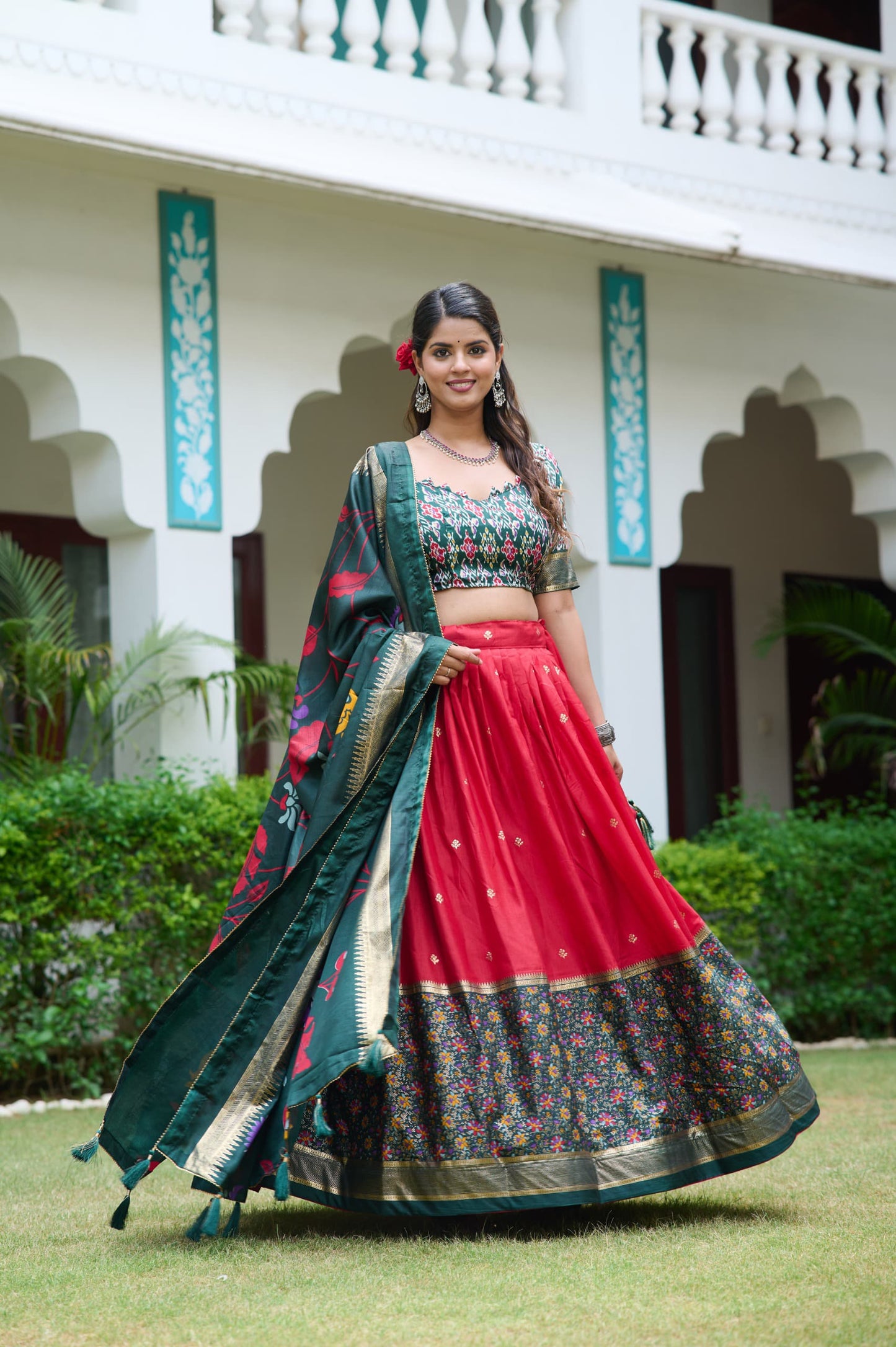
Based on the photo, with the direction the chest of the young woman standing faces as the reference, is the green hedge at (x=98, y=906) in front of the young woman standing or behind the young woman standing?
behind

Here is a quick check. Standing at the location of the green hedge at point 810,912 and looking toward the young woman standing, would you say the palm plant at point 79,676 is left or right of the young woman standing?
right

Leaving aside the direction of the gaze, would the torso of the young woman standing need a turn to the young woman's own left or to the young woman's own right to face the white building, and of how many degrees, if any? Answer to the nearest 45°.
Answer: approximately 180°

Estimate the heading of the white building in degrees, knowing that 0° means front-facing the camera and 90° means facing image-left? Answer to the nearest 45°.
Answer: approximately 315°

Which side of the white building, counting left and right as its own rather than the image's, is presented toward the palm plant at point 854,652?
left

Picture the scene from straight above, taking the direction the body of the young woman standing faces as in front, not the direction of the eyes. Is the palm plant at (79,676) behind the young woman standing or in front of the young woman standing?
behind
